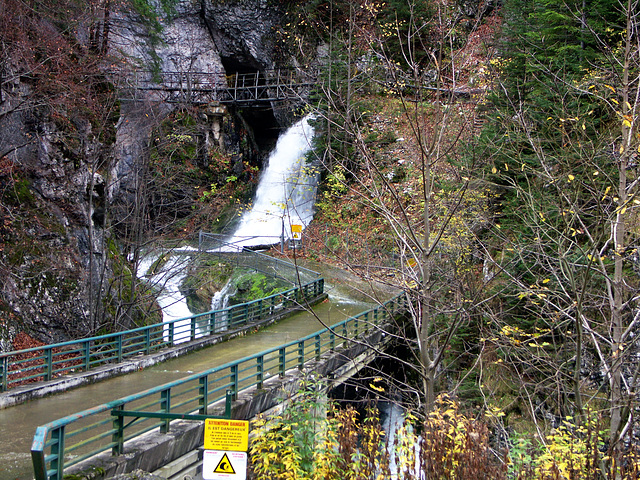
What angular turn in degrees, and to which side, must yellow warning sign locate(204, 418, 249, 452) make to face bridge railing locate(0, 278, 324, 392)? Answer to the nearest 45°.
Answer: approximately 180°

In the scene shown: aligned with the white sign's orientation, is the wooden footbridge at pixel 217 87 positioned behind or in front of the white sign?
behind

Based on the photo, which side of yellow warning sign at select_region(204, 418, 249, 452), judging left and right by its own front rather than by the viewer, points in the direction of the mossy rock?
back

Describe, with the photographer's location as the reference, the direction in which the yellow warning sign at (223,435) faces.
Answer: facing the viewer

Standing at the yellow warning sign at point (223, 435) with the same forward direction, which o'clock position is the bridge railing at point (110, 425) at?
The bridge railing is roughly at 5 o'clock from the yellow warning sign.

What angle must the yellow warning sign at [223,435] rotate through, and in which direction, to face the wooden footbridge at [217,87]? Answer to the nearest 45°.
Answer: approximately 180°

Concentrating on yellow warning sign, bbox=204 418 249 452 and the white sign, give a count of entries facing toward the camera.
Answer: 2

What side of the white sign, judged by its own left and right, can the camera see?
front

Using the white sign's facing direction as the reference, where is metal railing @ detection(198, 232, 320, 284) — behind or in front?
behind
